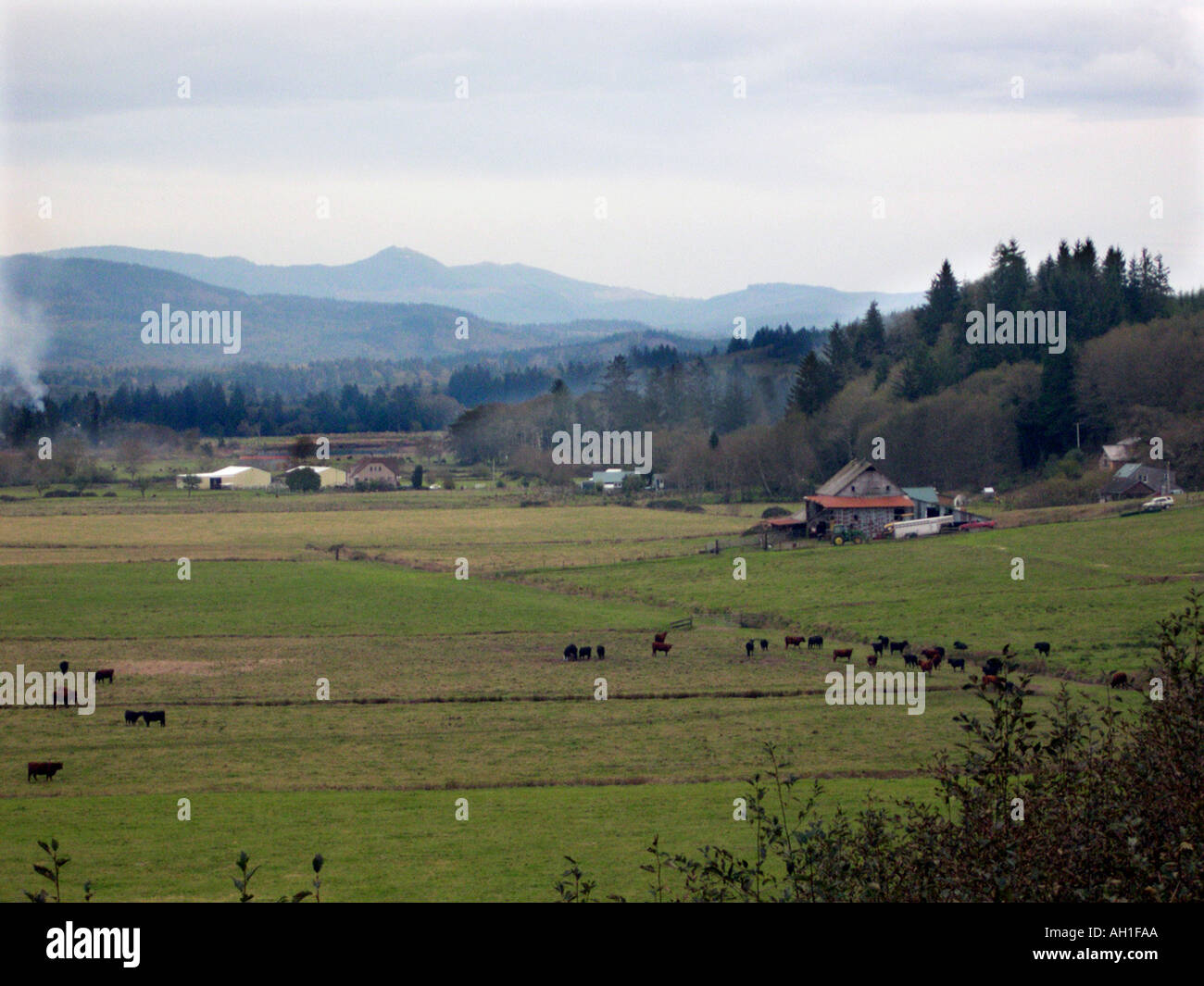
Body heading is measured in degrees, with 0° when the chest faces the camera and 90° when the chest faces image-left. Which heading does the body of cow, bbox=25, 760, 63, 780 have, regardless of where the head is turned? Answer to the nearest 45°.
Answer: approximately 270°
